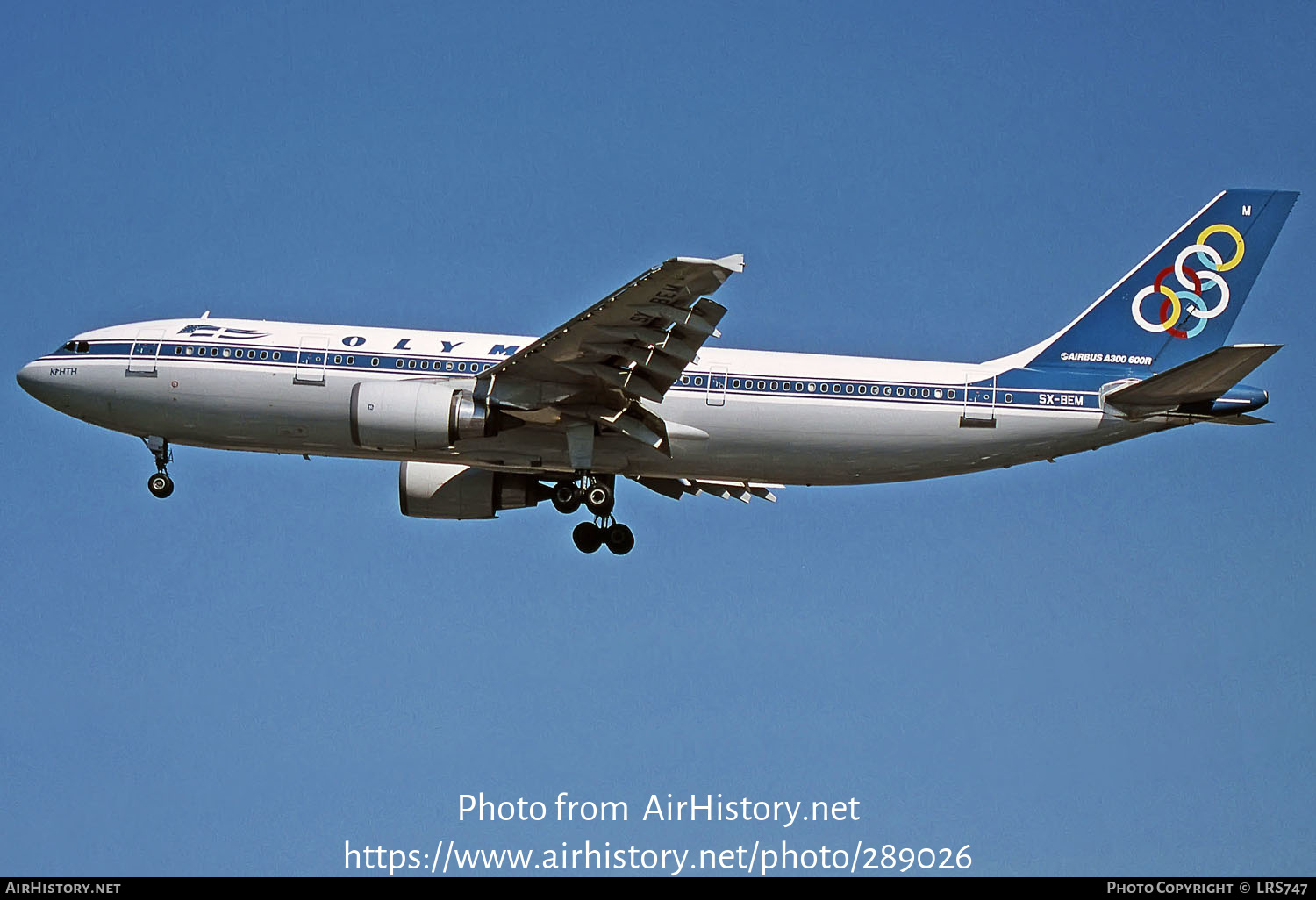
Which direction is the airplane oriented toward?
to the viewer's left
